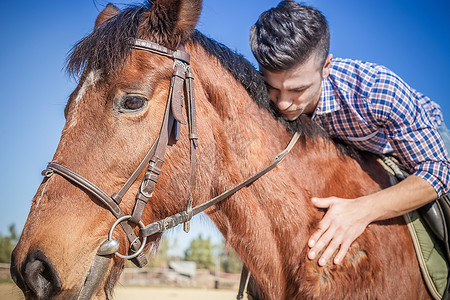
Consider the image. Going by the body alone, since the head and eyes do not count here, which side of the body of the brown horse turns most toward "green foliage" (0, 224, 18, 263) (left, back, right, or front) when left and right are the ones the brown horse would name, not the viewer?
right

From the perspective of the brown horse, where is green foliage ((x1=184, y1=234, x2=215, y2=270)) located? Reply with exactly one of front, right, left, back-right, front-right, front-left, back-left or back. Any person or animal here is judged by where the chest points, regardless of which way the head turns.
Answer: back-right

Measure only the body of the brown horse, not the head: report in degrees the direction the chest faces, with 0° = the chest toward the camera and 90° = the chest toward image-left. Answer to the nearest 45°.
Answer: approximately 45°
